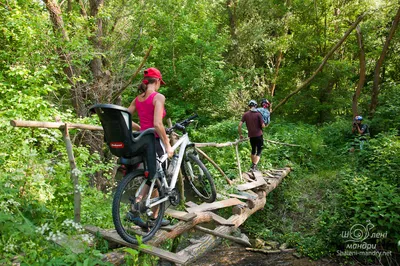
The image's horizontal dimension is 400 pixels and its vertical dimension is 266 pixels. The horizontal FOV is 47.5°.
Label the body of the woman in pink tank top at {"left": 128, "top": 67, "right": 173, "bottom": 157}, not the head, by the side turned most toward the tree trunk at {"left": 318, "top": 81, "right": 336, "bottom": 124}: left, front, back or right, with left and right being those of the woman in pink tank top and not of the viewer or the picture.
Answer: front

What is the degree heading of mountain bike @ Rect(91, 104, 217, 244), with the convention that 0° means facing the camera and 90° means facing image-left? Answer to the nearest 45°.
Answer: approximately 225°

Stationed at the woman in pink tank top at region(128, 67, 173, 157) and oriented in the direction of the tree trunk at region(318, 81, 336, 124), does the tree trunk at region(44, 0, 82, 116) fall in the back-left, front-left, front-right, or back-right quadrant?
front-left

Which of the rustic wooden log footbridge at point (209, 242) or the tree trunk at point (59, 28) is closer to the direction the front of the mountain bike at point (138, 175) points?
the rustic wooden log footbridge

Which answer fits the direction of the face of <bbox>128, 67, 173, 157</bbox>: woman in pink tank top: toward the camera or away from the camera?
away from the camera

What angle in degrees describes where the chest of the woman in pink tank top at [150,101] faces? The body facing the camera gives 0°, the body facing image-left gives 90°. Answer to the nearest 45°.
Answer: approximately 225°
